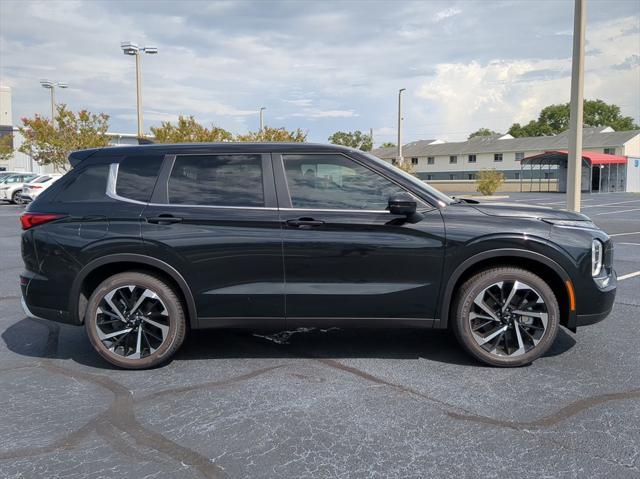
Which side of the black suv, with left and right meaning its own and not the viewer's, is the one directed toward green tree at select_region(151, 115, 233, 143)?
left

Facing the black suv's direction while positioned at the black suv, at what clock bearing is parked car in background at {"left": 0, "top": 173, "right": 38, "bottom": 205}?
The parked car in background is roughly at 8 o'clock from the black suv.

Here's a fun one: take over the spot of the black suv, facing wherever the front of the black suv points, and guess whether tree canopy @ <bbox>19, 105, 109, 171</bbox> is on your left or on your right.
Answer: on your left

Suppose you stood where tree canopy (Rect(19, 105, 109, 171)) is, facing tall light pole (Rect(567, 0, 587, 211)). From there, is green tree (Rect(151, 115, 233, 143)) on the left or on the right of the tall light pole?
left

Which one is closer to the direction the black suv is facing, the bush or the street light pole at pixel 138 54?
the bush

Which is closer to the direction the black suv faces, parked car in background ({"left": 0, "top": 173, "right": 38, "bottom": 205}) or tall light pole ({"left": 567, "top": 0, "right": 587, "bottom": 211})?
the tall light pole

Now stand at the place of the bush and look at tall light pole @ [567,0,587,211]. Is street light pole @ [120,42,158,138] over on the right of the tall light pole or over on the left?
right

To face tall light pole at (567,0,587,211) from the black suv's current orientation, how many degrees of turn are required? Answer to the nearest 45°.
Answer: approximately 45° to its left

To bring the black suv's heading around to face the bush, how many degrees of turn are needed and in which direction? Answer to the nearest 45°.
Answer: approximately 90° to its left

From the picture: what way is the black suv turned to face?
to the viewer's right
